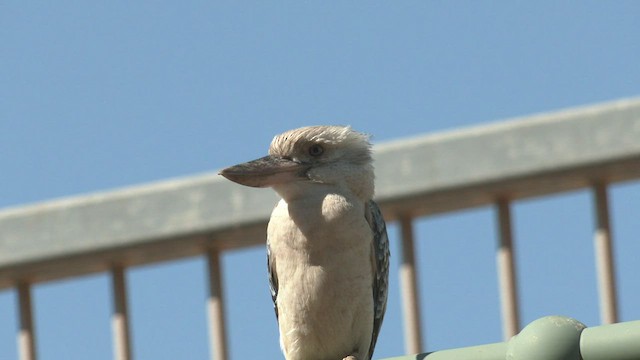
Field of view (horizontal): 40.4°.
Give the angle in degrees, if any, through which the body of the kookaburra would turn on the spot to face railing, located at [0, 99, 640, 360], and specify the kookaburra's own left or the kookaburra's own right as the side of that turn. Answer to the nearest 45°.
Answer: approximately 135° to the kookaburra's own right

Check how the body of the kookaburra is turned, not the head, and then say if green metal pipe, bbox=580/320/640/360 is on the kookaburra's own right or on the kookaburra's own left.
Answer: on the kookaburra's own left

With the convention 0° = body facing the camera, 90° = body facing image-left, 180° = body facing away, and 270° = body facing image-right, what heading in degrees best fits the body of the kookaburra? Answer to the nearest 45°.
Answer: approximately 45°

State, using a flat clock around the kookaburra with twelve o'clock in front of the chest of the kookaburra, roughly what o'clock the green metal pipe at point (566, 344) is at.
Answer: The green metal pipe is roughly at 10 o'clock from the kookaburra.

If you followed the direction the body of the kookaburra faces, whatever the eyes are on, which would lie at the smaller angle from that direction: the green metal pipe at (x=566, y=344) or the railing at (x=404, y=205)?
the green metal pipe
